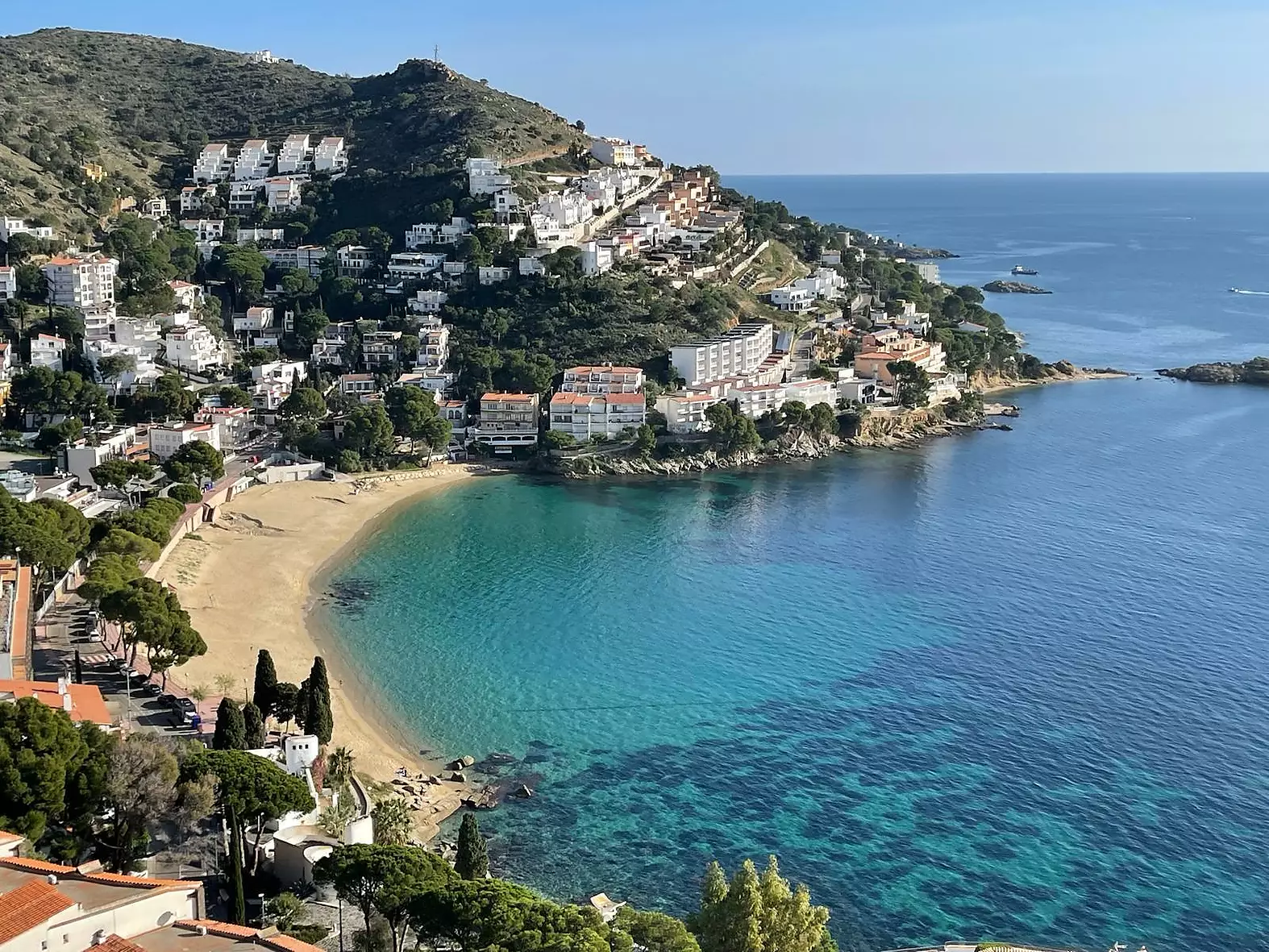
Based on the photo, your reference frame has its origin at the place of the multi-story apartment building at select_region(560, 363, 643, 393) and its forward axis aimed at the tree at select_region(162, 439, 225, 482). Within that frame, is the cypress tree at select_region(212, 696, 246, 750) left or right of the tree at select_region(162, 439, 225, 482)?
left

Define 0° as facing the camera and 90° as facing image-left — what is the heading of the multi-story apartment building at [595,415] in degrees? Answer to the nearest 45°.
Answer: approximately 0°

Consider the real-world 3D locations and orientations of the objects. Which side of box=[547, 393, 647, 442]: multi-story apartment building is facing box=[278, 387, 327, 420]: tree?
right

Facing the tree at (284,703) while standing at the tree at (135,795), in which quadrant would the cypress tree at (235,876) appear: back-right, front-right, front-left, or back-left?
back-right

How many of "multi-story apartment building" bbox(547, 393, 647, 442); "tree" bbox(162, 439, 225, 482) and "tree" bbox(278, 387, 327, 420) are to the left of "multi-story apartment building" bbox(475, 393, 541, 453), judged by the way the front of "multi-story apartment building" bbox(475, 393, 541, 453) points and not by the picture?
1

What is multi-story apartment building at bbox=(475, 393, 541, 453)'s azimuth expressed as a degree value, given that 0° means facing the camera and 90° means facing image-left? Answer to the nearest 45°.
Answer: approximately 0°

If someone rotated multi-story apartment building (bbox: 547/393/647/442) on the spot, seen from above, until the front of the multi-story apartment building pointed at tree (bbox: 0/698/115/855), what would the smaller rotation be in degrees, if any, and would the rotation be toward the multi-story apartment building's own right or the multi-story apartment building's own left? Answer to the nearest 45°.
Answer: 0° — it already faces it

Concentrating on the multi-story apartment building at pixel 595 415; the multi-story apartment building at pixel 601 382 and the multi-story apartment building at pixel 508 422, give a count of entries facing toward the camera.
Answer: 3

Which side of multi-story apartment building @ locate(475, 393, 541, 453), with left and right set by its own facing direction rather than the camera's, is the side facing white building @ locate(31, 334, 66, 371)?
right

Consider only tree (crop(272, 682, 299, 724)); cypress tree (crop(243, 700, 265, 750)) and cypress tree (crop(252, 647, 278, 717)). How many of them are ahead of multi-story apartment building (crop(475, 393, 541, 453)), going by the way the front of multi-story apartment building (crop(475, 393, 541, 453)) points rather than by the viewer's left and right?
3

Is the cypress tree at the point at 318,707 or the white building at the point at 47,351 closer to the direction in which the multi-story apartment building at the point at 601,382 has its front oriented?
the cypress tree
